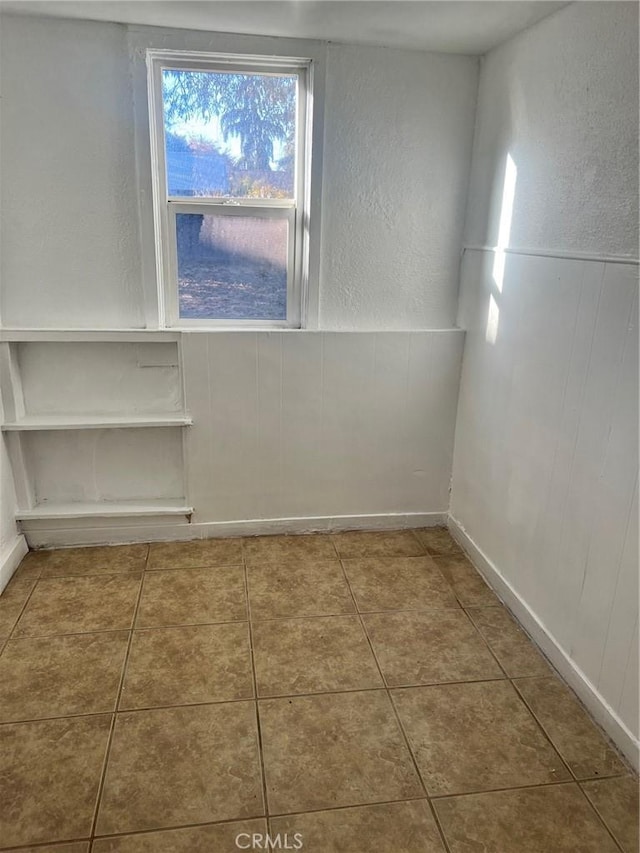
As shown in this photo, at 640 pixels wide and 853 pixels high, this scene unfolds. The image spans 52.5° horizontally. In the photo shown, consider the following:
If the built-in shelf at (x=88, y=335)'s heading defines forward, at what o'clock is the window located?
The window is roughly at 9 o'clock from the built-in shelf.

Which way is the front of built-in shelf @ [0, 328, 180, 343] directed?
toward the camera
